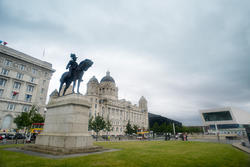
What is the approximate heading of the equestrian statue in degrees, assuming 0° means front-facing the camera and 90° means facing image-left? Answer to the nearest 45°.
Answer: approximately 315°
